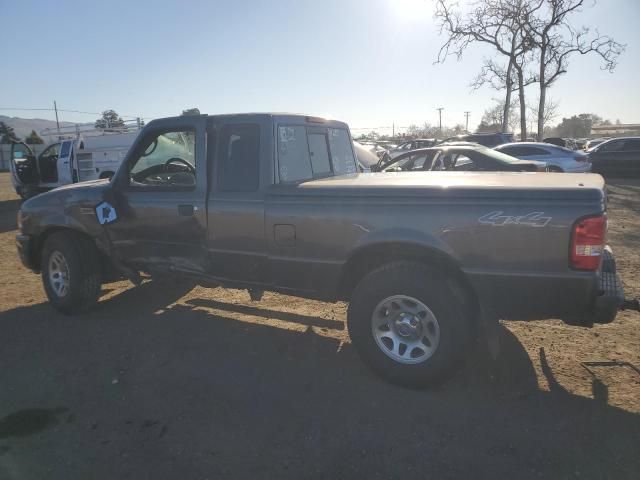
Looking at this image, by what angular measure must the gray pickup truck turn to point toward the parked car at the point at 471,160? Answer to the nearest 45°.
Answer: approximately 90° to its right

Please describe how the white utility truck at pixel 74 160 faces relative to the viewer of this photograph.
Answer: facing to the left of the viewer

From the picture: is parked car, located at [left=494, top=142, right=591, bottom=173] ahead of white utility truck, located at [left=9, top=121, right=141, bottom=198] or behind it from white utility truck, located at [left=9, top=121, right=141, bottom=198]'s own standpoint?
behind

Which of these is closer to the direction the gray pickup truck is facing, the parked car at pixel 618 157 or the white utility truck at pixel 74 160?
the white utility truck

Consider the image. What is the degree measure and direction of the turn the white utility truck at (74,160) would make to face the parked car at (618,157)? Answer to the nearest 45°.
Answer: approximately 180°

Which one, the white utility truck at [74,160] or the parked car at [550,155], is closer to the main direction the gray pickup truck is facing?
the white utility truck

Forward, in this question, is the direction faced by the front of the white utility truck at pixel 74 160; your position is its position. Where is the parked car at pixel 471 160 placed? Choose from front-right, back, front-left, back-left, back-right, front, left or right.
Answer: back-left

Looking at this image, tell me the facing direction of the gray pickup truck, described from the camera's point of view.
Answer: facing away from the viewer and to the left of the viewer
